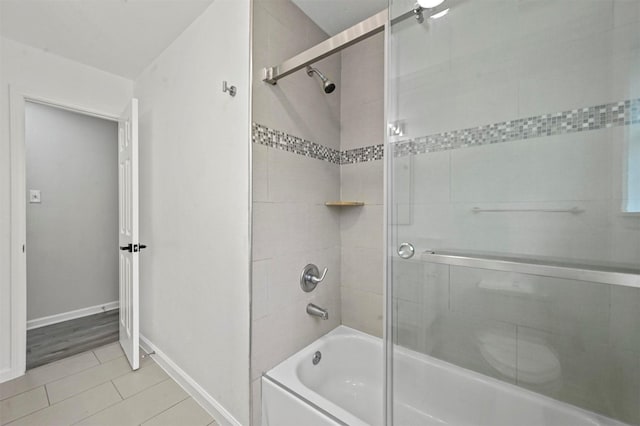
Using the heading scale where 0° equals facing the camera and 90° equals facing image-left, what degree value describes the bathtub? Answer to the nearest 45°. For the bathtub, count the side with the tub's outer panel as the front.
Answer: approximately 45°

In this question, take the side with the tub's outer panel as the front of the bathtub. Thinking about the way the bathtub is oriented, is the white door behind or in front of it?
in front
